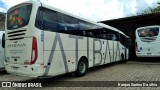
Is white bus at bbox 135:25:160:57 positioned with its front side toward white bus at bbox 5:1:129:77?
no

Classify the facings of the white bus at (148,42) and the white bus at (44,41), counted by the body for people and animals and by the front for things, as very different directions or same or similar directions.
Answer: same or similar directions
